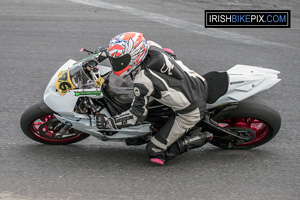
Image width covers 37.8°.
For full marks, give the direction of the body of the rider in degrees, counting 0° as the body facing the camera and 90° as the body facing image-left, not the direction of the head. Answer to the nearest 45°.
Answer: approximately 90°
